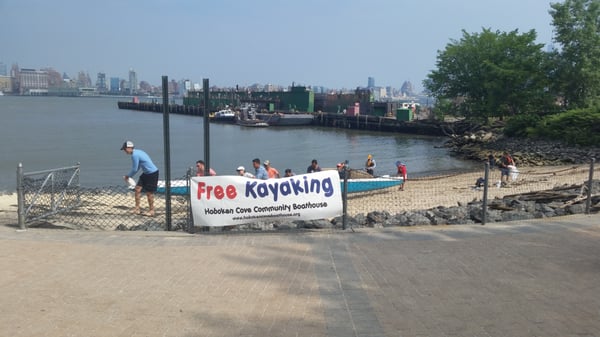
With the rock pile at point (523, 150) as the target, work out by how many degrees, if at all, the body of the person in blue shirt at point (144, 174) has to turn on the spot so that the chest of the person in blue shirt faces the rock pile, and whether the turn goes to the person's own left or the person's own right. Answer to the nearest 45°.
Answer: approximately 135° to the person's own right

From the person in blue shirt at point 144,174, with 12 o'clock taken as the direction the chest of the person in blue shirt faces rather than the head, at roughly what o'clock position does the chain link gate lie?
The chain link gate is roughly at 12 o'clock from the person in blue shirt.

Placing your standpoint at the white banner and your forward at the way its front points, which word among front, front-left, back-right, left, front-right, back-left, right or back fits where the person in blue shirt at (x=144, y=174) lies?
back-right

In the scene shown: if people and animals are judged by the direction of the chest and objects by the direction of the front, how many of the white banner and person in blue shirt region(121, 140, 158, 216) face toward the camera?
1

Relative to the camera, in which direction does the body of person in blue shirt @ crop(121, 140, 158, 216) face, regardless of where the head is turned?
to the viewer's left

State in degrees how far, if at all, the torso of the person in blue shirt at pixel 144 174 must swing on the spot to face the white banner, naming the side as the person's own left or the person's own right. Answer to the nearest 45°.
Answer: approximately 135° to the person's own left

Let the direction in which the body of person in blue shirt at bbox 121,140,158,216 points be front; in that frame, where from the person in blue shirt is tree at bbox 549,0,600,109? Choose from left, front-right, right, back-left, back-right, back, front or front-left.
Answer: back-right

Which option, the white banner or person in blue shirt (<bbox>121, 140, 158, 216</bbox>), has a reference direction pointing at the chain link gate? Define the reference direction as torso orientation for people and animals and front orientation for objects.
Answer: the person in blue shirt

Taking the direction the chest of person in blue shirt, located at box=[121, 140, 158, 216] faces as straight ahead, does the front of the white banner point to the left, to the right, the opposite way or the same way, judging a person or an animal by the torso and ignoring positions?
to the left

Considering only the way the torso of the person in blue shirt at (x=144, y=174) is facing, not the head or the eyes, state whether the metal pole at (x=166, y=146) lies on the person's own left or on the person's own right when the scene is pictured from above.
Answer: on the person's own left
